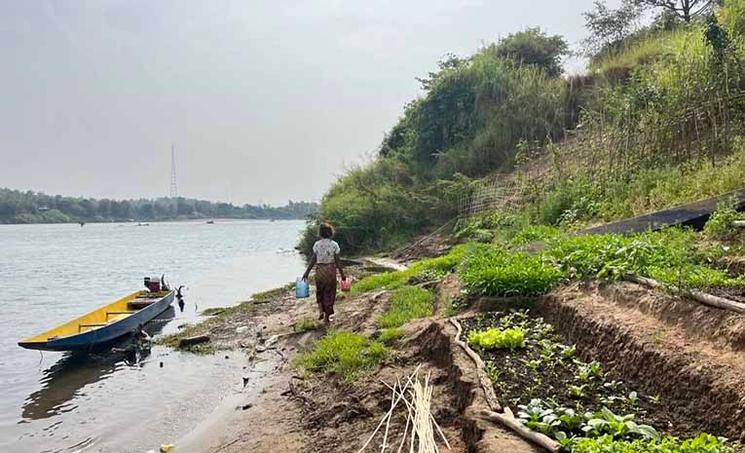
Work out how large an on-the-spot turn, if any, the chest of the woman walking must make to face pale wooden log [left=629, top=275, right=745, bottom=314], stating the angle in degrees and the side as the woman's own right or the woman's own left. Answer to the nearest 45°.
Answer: approximately 135° to the woman's own right

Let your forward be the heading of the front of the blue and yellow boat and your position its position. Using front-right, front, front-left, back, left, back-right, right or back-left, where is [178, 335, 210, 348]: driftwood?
left

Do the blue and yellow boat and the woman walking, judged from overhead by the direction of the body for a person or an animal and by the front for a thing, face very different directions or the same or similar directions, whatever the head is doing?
very different directions

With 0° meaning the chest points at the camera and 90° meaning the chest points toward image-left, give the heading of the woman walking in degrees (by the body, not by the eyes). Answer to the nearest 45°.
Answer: approximately 180°

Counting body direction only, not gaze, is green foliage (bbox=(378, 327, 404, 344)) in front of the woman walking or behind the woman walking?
behind

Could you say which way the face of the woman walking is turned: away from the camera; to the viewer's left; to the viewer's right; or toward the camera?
away from the camera

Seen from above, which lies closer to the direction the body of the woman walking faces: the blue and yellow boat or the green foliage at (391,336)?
the blue and yellow boat

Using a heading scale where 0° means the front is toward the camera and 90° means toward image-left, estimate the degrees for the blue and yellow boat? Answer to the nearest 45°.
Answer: approximately 45°

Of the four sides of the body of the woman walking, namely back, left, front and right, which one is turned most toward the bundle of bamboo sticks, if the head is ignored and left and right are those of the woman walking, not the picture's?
back

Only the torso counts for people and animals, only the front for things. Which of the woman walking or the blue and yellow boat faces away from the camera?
the woman walking

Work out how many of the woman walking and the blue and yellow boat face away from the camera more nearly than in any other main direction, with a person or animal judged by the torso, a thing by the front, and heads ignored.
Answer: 1

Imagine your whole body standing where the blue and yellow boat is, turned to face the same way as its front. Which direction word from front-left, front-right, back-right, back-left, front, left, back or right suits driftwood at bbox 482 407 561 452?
front-left

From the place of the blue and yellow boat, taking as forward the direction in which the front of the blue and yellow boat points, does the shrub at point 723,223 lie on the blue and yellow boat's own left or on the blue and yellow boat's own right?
on the blue and yellow boat's own left

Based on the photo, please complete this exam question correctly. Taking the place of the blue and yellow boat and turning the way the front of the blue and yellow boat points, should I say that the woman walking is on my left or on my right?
on my left
